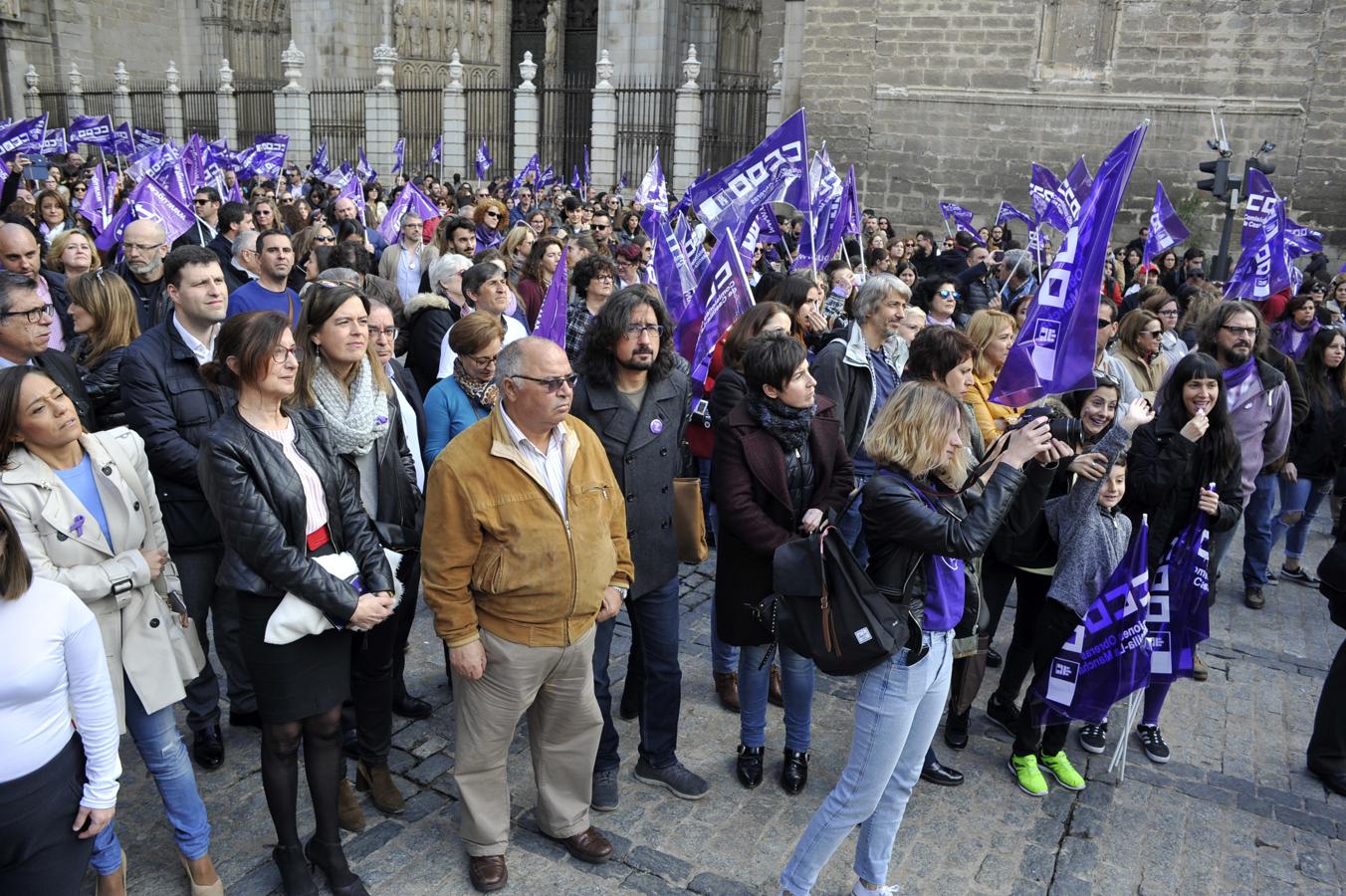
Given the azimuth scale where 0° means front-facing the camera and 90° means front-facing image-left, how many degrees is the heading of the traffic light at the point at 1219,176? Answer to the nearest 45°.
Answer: approximately 90°

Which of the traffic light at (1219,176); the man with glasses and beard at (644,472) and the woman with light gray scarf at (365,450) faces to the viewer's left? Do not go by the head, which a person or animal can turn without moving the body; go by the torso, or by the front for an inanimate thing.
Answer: the traffic light

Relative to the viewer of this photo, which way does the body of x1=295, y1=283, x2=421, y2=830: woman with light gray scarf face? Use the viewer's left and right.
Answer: facing the viewer and to the right of the viewer

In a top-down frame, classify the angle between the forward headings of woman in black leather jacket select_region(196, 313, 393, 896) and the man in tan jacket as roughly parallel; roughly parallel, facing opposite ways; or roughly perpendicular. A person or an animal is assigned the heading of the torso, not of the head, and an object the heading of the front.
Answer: roughly parallel

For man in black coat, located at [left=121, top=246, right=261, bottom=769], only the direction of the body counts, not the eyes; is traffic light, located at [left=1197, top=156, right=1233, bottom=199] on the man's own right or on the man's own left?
on the man's own left

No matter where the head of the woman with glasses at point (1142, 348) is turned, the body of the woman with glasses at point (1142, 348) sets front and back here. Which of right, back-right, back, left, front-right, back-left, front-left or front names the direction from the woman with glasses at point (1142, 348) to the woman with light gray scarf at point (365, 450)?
right

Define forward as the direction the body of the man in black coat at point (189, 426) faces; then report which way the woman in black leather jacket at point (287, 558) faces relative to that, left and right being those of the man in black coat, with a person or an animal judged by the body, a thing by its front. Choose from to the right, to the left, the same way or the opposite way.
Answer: the same way

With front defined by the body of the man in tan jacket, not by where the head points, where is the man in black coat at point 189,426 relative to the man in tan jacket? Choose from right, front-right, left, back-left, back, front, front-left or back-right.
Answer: back

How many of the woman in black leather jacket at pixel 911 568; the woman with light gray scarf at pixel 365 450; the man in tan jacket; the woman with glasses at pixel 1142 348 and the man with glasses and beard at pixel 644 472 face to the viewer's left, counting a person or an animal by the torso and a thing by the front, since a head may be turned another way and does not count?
0

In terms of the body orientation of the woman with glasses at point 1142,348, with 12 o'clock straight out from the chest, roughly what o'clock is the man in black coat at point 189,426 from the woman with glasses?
The man in black coat is roughly at 3 o'clock from the woman with glasses.

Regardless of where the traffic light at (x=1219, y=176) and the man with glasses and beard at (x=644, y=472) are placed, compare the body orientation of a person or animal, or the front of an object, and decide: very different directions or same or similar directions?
very different directions

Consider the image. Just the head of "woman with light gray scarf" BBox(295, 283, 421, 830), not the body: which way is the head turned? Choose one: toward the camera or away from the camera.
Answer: toward the camera

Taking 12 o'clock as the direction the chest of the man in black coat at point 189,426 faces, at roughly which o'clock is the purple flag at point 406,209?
The purple flag is roughly at 8 o'clock from the man in black coat.

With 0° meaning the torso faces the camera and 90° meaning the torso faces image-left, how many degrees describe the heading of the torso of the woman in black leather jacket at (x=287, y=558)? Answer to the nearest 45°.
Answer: approximately 315°
